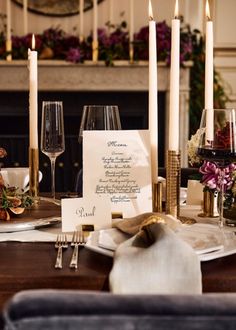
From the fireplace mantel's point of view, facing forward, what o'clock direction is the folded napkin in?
The folded napkin is roughly at 12 o'clock from the fireplace mantel.

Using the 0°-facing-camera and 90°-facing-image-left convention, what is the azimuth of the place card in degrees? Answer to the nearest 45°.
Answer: approximately 0°

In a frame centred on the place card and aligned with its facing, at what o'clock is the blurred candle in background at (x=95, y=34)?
The blurred candle in background is roughly at 6 o'clock from the place card.

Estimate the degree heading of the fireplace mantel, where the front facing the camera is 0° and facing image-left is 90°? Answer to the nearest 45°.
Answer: approximately 0°

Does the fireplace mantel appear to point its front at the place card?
yes

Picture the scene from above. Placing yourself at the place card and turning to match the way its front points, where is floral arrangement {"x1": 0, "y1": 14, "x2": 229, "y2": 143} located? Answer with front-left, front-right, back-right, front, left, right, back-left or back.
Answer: back

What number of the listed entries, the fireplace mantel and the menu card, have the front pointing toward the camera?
2
